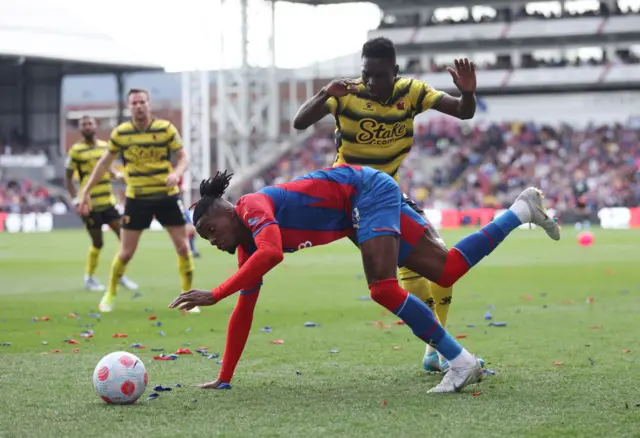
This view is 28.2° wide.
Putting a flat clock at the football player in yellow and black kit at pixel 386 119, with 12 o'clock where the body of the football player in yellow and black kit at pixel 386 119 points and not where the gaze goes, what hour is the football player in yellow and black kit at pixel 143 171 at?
the football player in yellow and black kit at pixel 143 171 is roughly at 5 o'clock from the football player in yellow and black kit at pixel 386 119.

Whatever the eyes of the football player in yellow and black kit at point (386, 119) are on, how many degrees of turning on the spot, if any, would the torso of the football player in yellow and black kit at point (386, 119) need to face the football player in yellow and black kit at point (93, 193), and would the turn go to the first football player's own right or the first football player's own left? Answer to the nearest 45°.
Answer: approximately 135° to the first football player's own right

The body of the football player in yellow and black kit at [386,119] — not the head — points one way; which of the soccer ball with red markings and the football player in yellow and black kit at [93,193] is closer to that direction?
the soccer ball with red markings

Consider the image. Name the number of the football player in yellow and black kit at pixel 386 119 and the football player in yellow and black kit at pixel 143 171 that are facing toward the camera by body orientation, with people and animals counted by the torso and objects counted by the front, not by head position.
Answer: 2

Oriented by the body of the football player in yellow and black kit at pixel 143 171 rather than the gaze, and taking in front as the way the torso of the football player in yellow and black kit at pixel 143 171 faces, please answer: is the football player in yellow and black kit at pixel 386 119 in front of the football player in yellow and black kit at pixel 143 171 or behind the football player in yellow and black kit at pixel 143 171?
in front

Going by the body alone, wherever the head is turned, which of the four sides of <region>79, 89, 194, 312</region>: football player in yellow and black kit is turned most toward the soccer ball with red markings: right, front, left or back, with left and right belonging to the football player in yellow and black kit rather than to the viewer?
front

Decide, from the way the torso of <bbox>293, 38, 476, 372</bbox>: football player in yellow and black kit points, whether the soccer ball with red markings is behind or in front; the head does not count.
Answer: in front

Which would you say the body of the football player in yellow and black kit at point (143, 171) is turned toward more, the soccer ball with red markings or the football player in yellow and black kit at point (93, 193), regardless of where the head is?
the soccer ball with red markings

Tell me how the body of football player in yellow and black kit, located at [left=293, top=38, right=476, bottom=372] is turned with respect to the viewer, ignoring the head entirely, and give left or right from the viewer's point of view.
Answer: facing the viewer

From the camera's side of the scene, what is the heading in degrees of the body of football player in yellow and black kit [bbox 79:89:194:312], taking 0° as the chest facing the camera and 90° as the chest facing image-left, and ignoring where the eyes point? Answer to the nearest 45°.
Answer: approximately 0°

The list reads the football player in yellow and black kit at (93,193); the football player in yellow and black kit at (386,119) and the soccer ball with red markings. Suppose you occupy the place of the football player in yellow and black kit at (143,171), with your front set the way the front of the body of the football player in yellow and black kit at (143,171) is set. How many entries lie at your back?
1
